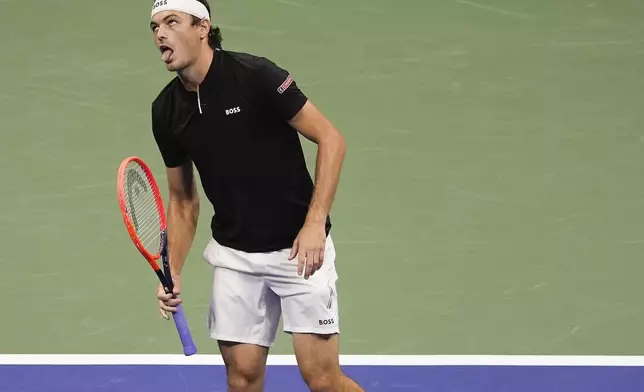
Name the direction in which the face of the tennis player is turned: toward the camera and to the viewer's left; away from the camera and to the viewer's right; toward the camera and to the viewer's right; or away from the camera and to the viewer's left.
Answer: toward the camera and to the viewer's left

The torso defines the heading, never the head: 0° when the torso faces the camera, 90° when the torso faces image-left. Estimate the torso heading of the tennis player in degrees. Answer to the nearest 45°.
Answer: approximately 45°
